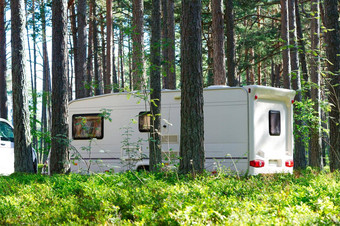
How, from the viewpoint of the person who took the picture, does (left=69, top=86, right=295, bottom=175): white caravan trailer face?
facing away from the viewer and to the left of the viewer

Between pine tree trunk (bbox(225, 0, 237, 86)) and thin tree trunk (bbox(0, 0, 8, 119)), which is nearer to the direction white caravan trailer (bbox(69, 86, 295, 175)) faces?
the thin tree trunk

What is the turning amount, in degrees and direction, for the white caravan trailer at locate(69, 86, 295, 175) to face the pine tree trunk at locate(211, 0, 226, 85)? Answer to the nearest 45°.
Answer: approximately 45° to its right

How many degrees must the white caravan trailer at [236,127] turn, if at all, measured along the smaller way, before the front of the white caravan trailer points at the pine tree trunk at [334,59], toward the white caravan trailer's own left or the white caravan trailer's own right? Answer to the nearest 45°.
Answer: approximately 135° to the white caravan trailer's own right

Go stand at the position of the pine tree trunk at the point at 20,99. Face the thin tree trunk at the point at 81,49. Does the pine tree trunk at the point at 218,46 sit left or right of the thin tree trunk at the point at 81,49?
right

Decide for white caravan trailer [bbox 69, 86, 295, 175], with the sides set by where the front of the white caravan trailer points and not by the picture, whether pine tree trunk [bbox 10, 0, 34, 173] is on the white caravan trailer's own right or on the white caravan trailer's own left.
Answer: on the white caravan trailer's own left

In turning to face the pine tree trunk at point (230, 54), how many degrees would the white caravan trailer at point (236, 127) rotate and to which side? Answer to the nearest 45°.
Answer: approximately 45° to its right
